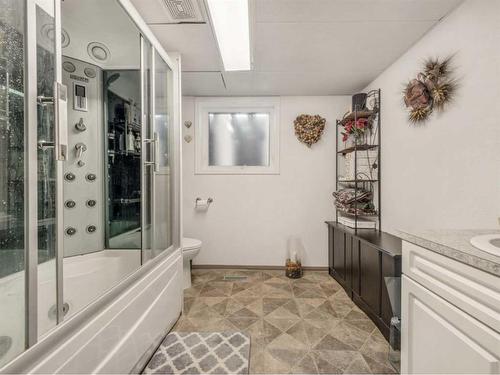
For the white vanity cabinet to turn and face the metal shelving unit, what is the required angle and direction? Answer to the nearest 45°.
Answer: approximately 135° to its right

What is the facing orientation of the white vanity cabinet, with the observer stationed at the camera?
facing the viewer and to the left of the viewer

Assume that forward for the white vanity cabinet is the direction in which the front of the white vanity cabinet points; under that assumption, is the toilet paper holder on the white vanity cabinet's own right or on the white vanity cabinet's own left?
on the white vanity cabinet's own right

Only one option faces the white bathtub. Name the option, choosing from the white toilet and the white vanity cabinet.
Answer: the white vanity cabinet

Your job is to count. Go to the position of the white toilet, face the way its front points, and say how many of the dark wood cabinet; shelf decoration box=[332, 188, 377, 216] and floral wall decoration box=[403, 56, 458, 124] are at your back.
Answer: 0

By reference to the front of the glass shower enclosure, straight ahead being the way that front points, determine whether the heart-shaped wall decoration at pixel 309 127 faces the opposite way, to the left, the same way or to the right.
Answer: to the right

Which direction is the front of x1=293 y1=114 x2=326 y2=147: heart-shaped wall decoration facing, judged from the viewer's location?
facing the viewer

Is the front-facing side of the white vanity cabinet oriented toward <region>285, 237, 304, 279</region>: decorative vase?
no

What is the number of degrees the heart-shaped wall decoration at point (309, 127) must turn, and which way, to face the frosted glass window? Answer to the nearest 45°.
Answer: approximately 90° to its right

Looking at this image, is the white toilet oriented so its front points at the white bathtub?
no

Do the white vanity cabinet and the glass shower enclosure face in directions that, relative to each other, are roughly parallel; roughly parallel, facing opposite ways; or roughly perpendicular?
roughly parallel, facing opposite ways

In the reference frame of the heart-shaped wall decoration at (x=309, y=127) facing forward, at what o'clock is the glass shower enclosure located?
The glass shower enclosure is roughly at 1 o'clock from the heart-shaped wall decoration.
